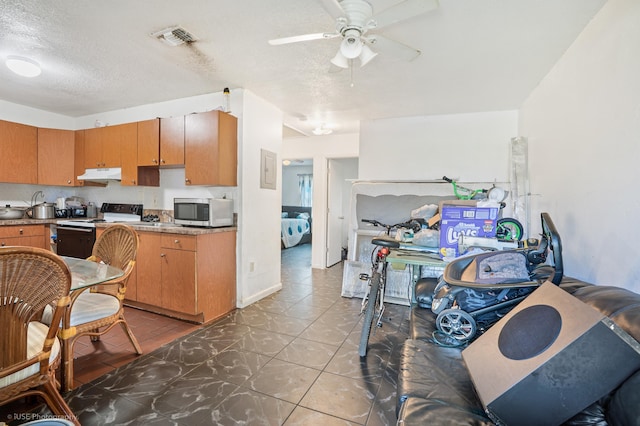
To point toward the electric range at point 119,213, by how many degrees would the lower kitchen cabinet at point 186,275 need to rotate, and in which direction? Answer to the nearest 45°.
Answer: approximately 90° to its right

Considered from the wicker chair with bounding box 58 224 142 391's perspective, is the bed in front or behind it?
behind

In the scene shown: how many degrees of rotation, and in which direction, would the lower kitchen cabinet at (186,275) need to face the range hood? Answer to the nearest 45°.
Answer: approximately 90° to its right

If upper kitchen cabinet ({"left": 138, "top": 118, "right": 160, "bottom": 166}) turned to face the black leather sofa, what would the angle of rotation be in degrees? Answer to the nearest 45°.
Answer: approximately 45° to its left

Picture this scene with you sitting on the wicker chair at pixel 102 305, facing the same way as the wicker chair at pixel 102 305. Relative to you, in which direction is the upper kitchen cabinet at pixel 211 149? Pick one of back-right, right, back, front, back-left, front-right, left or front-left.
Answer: back

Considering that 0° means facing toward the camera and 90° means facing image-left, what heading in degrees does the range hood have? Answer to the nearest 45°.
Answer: approximately 45°

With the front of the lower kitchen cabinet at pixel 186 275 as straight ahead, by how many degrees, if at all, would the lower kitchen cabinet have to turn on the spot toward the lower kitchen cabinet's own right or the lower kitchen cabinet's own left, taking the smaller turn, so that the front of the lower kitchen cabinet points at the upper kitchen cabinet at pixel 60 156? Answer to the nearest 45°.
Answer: approximately 90° to the lower kitchen cabinet's own right

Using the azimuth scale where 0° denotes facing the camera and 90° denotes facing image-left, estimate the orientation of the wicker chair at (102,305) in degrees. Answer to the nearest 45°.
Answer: approximately 45°

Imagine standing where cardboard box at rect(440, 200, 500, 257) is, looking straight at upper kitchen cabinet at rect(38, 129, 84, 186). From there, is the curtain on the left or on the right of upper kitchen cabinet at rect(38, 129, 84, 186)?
right

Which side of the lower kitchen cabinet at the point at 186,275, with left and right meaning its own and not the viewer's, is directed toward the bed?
back
